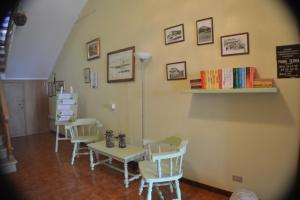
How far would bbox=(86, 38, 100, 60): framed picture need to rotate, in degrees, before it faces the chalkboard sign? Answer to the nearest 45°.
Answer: approximately 90° to its left

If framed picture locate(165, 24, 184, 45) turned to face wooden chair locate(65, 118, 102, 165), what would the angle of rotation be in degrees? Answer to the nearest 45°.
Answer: approximately 90° to its right

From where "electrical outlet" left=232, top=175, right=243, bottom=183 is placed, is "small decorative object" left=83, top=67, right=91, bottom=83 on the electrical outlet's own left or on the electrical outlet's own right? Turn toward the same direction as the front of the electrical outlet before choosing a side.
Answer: on the electrical outlet's own right

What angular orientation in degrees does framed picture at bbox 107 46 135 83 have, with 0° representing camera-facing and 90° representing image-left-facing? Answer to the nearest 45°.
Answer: approximately 45°

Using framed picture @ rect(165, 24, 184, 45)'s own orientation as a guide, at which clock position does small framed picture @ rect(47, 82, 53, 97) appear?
The small framed picture is roughly at 3 o'clock from the framed picture.

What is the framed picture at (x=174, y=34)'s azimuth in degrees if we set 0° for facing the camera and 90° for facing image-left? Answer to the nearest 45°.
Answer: approximately 45°

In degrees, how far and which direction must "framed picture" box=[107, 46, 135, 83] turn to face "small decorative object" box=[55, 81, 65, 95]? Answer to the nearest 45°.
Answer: approximately 90° to its right

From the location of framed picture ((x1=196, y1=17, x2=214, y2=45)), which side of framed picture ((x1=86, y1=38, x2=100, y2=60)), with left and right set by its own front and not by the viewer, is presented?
left
